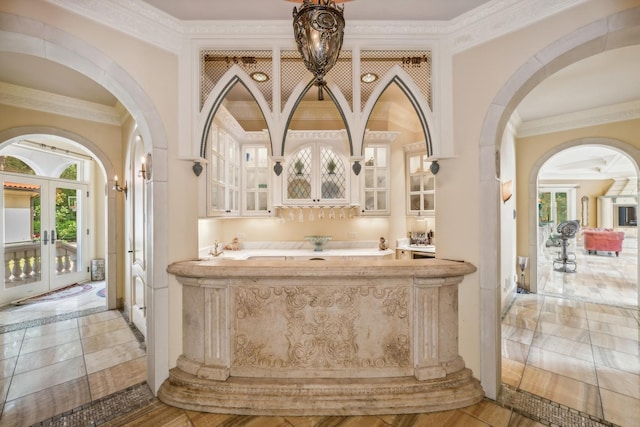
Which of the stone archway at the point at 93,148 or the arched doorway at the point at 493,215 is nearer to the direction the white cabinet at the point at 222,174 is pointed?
the arched doorway

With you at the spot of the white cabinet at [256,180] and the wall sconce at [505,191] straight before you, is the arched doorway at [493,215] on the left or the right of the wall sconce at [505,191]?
right

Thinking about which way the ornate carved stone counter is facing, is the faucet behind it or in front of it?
behind

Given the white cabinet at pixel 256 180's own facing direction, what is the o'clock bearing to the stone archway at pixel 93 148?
The stone archway is roughly at 3 o'clock from the white cabinet.

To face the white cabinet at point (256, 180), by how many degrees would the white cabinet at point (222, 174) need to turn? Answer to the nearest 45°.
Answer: approximately 90° to its left

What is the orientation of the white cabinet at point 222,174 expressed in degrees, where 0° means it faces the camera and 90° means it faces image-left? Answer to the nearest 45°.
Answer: approximately 315°

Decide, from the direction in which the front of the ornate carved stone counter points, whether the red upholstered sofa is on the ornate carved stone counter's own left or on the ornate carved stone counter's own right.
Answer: on the ornate carved stone counter's own left

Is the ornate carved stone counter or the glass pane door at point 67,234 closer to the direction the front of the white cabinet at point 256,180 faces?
the ornate carved stone counter

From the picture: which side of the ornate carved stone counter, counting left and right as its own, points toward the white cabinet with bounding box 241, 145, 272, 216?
back
